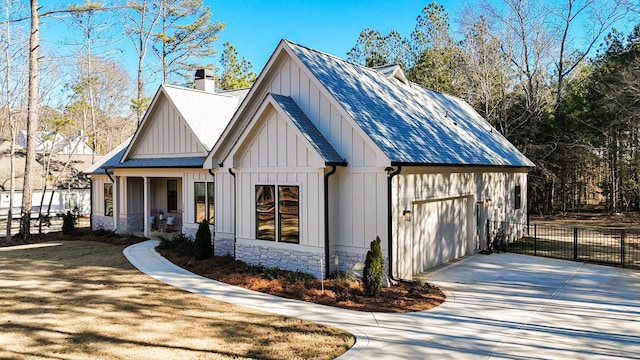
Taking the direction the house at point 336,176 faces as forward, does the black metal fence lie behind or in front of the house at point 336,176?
behind

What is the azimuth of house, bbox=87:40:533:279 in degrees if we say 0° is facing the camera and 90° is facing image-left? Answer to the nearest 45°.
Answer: approximately 45°

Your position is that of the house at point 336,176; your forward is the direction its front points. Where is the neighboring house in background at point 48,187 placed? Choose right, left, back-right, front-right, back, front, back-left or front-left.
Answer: right
